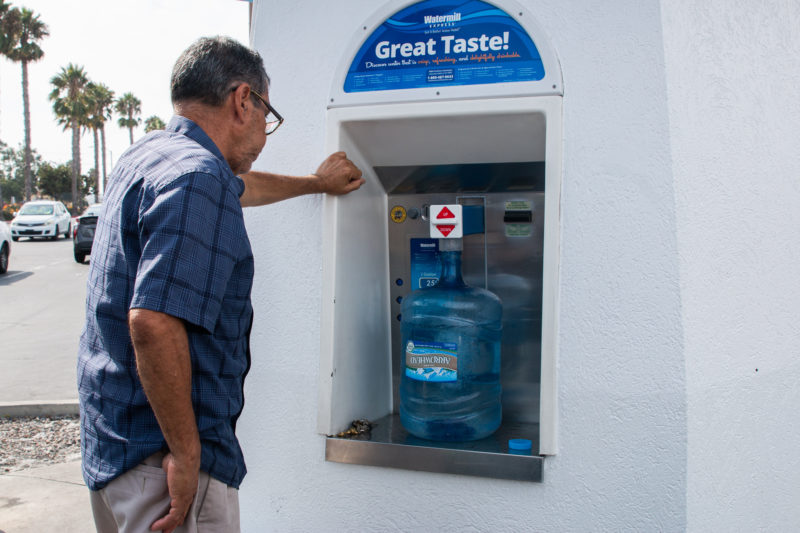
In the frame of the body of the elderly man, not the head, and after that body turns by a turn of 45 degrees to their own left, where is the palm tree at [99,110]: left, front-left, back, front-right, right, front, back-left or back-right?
front

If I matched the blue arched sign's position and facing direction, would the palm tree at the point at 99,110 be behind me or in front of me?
behind

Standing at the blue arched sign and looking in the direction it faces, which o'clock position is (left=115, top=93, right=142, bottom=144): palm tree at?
The palm tree is roughly at 5 o'clock from the blue arched sign.

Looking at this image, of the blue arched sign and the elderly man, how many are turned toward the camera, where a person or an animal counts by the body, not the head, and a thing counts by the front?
1

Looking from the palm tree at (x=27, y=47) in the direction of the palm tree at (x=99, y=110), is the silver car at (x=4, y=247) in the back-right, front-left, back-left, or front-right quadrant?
back-right

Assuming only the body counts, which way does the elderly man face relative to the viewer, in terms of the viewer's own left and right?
facing away from the viewer and to the right of the viewer

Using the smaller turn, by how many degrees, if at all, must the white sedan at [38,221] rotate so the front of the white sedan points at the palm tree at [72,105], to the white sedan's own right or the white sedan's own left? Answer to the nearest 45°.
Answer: approximately 135° to the white sedan's own right

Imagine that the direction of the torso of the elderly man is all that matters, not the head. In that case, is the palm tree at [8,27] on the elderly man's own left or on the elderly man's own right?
on the elderly man's own left

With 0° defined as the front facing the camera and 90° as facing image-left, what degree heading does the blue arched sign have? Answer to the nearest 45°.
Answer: approximately 0°

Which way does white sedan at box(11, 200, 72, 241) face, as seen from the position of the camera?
facing the viewer and to the left of the viewer
